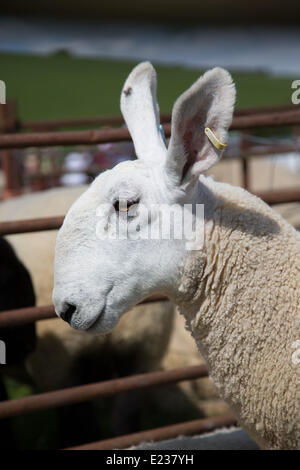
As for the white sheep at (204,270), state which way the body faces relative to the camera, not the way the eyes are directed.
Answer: to the viewer's left

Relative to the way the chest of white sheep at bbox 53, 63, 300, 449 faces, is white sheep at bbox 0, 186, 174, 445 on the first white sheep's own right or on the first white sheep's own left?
on the first white sheep's own right

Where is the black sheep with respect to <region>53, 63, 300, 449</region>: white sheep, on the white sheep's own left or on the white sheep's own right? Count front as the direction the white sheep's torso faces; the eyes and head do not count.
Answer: on the white sheep's own right
